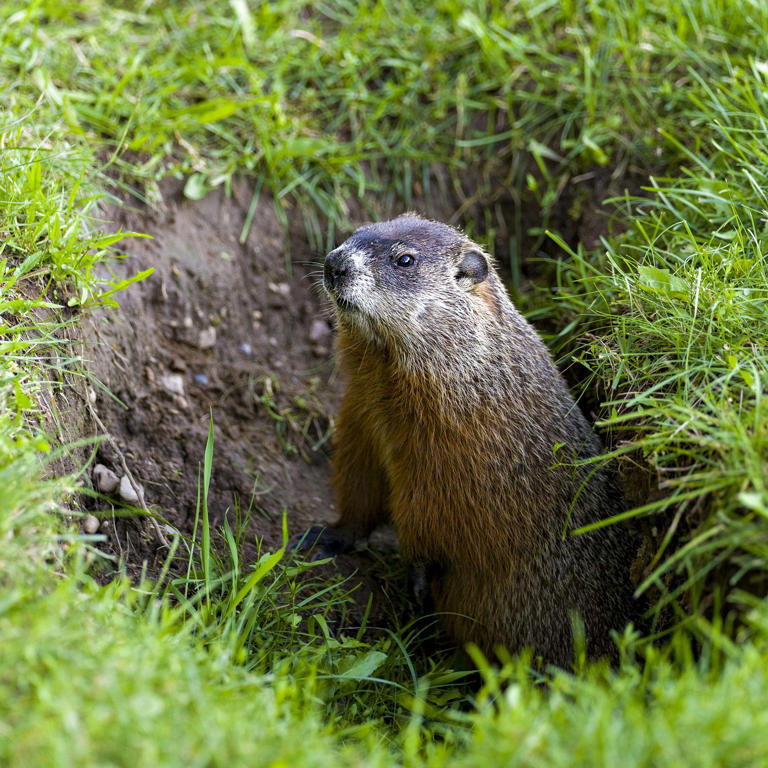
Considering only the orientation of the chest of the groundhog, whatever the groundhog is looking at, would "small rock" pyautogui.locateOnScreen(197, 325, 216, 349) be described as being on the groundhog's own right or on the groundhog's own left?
on the groundhog's own right

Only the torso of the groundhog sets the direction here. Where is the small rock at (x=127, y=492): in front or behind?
in front

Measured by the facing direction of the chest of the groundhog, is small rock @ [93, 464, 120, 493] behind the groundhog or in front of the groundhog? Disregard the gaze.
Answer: in front
